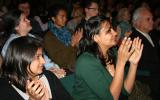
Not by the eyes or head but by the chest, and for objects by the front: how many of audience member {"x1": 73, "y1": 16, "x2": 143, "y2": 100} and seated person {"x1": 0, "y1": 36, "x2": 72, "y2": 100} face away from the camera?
0

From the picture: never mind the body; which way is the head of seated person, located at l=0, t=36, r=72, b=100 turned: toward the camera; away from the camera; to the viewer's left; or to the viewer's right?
to the viewer's right

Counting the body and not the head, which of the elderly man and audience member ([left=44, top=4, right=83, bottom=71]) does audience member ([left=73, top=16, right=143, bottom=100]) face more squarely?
the elderly man

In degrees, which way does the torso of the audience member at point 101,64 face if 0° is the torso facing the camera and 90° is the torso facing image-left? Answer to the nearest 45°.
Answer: approximately 270°

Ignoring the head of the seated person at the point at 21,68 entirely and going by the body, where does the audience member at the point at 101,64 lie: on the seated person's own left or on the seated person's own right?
on the seated person's own left

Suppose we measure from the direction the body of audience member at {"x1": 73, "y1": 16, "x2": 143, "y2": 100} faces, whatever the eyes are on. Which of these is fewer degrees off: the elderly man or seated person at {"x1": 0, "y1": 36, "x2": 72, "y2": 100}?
the elderly man

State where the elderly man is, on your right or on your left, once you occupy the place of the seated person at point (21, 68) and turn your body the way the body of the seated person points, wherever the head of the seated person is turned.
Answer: on your left

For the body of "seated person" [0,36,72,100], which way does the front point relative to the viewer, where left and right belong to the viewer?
facing the viewer and to the right of the viewer

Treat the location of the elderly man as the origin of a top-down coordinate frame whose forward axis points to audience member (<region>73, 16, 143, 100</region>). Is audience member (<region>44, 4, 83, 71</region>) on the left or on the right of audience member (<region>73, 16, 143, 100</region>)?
right

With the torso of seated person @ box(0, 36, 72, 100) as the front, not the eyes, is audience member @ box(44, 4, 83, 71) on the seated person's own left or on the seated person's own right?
on the seated person's own left

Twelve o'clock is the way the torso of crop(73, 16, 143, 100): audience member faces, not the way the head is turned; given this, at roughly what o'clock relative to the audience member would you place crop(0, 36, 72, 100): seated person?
The seated person is roughly at 5 o'clock from the audience member.
